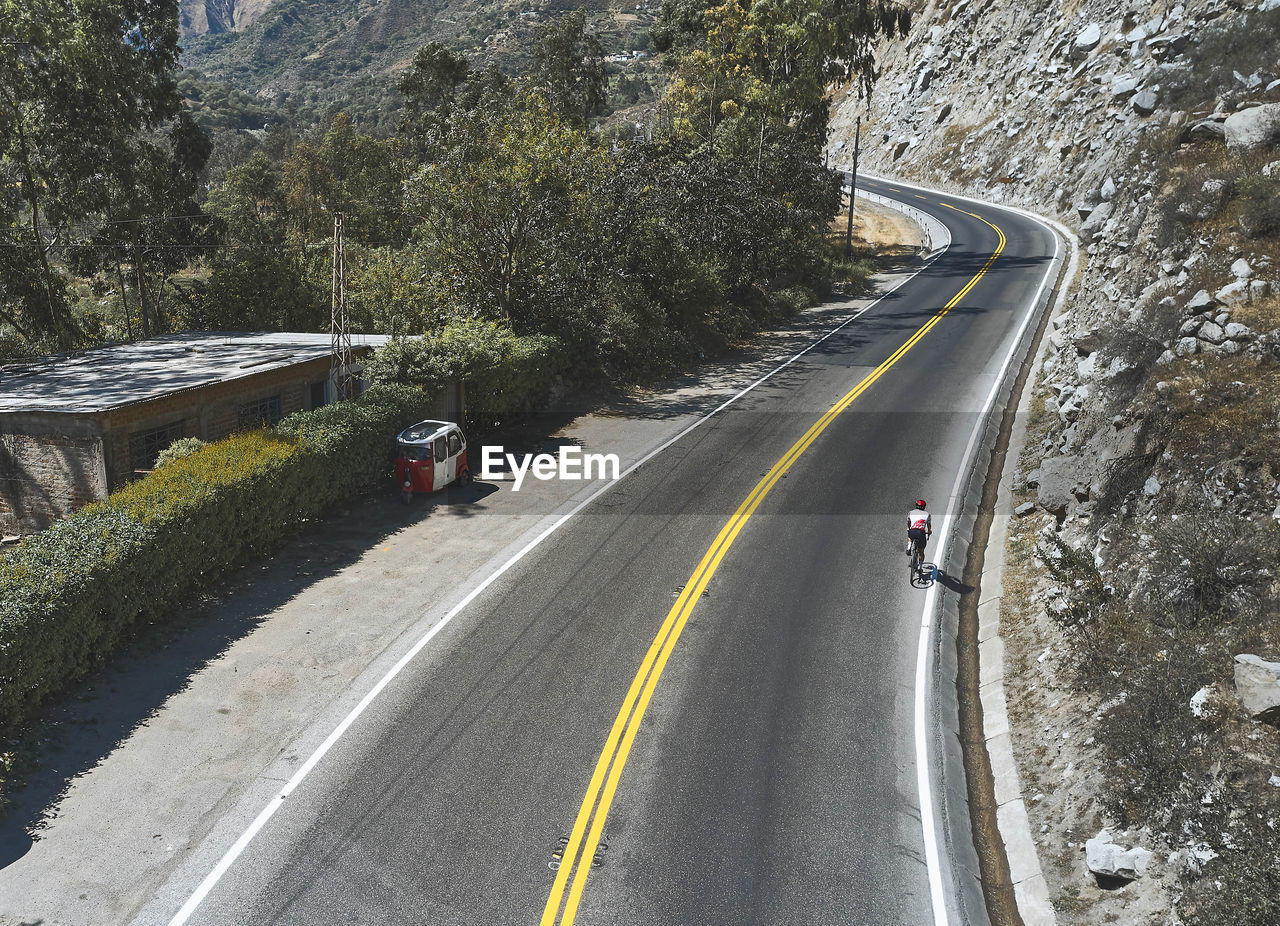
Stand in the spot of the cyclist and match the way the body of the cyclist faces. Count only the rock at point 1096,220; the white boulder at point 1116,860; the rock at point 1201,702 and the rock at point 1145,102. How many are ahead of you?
2

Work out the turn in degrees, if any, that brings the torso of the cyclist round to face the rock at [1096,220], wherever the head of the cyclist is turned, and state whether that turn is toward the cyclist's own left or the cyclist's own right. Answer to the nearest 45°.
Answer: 0° — they already face it

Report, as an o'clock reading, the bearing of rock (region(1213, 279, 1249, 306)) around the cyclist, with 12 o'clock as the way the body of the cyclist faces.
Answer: The rock is roughly at 2 o'clock from the cyclist.

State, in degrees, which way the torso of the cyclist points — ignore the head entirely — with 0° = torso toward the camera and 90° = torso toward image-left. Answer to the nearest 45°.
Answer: approximately 180°

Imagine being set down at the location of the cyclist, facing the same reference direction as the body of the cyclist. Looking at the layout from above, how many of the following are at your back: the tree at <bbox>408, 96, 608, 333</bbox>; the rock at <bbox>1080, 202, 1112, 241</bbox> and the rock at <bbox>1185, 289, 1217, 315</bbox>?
0

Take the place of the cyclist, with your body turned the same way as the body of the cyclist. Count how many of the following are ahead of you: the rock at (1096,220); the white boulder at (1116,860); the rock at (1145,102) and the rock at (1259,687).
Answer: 2

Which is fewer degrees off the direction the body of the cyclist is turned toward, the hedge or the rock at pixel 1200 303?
the rock

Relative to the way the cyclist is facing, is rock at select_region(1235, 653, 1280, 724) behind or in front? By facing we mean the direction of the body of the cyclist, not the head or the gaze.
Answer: behind

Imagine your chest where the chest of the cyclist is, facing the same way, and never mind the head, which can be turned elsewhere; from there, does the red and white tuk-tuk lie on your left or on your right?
on your left

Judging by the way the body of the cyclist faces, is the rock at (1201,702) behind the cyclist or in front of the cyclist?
behind

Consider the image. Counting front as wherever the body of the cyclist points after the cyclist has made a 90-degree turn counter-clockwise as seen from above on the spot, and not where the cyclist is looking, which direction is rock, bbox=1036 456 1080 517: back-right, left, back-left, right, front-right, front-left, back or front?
back-right

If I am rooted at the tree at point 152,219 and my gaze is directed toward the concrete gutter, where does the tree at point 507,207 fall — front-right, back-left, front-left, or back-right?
front-left

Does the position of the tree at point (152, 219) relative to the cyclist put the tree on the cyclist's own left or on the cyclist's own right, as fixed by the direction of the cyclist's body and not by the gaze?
on the cyclist's own left

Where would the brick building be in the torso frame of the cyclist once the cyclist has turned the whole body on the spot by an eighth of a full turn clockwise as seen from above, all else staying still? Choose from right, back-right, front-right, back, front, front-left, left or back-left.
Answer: back-left

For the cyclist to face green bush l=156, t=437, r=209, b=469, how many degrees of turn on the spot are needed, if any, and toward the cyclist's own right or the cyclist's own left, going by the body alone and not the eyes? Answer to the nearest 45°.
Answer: approximately 90° to the cyclist's own left

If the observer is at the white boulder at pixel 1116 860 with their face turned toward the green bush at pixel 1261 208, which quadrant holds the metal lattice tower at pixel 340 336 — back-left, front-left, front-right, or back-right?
front-left

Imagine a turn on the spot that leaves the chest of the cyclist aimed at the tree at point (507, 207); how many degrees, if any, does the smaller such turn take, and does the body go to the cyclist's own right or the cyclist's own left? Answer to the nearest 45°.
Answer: approximately 45° to the cyclist's own left
